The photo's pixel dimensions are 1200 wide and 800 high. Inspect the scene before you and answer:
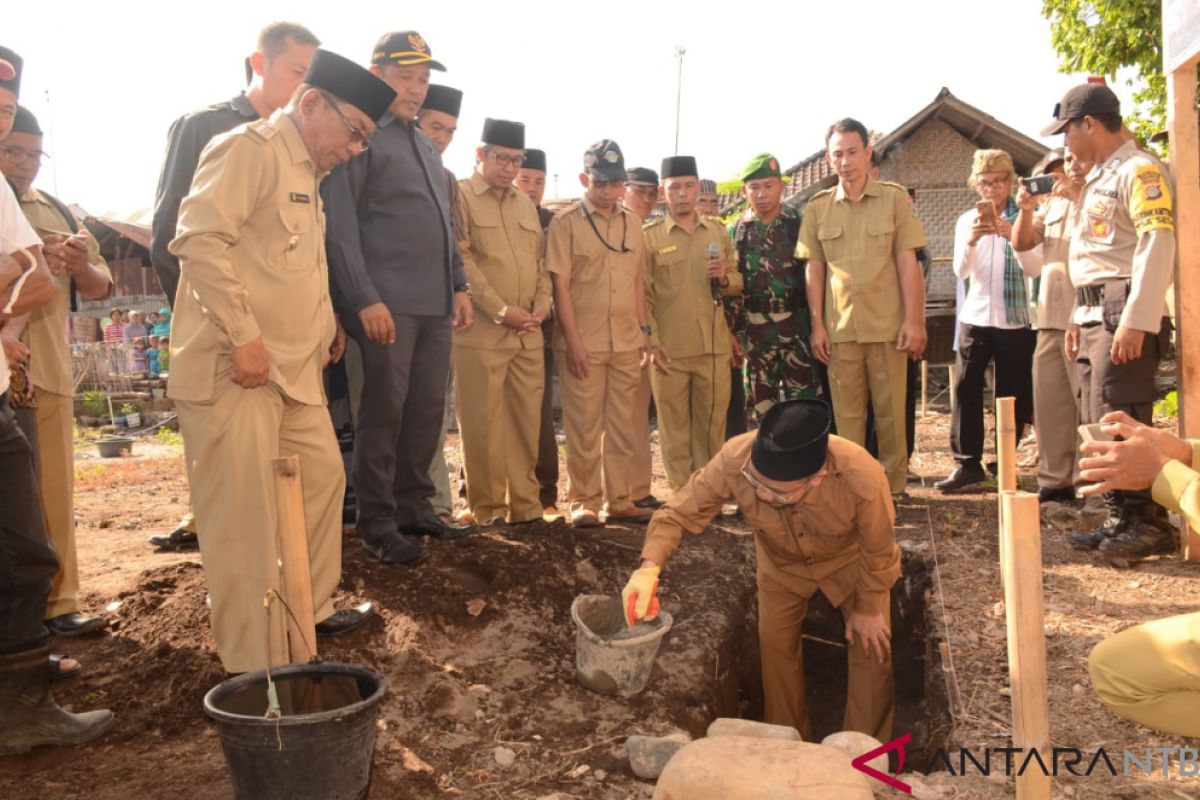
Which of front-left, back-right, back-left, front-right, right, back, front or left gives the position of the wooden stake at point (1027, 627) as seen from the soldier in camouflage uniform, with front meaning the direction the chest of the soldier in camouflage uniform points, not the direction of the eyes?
front

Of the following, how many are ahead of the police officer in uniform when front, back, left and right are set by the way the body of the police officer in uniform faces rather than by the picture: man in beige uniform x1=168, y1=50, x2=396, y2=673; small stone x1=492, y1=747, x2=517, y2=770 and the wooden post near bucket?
3

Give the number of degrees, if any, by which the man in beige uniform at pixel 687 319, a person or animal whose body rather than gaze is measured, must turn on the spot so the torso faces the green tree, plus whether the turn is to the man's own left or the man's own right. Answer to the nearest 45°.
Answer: approximately 135° to the man's own left

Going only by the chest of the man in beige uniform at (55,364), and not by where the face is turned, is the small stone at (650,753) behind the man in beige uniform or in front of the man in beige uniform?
in front

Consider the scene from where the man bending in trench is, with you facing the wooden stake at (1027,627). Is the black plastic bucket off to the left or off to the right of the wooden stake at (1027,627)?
right

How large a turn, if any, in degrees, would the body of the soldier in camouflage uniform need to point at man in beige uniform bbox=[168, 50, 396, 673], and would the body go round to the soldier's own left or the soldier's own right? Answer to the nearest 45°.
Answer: approximately 45° to the soldier's own right

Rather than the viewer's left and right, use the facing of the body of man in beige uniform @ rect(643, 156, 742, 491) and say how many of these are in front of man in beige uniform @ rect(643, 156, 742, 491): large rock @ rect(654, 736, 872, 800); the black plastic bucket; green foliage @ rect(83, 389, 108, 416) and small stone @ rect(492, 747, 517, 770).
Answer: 3

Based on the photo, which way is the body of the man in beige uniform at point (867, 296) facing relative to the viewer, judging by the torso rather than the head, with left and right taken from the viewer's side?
facing the viewer

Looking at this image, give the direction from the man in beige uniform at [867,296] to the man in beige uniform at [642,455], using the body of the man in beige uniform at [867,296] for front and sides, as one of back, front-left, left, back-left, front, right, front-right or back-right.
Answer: right

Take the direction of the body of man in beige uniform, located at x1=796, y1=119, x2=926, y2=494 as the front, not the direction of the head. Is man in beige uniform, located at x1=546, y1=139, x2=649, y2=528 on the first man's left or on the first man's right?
on the first man's right

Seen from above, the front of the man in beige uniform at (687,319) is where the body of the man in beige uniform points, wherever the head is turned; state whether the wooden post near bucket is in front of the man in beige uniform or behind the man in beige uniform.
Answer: in front

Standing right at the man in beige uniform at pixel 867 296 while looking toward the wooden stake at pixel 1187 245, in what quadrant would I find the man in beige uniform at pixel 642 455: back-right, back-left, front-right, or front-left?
back-right

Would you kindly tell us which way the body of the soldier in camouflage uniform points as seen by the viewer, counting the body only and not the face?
toward the camera
